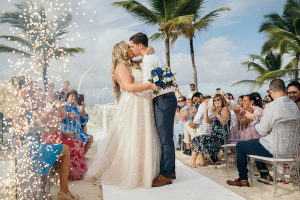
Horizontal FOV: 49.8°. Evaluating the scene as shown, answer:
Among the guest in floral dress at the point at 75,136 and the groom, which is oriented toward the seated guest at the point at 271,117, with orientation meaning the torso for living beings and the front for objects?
the guest in floral dress

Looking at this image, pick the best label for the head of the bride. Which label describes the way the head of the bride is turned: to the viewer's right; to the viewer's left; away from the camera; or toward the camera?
to the viewer's right

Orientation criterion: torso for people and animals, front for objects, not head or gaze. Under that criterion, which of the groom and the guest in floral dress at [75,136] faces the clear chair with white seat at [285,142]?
the guest in floral dress

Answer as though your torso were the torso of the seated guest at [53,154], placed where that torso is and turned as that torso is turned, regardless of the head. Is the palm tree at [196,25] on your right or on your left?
on your left

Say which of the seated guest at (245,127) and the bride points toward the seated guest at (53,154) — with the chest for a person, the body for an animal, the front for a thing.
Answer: the seated guest at (245,127)

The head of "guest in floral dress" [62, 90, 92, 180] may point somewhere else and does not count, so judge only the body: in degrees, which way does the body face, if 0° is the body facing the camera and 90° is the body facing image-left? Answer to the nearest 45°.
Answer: approximately 315°

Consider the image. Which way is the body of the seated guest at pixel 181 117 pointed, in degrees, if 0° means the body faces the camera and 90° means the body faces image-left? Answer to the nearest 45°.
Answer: approximately 45°

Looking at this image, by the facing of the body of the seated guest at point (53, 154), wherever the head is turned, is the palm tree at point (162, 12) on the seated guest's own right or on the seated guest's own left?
on the seated guest's own left

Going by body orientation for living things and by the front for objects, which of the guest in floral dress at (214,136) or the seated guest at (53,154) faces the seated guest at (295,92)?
the seated guest at (53,154)

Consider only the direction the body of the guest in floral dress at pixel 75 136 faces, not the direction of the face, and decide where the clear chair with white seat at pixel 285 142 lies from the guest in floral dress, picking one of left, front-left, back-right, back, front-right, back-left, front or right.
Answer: front

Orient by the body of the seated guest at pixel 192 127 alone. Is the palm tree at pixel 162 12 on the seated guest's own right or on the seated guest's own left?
on the seated guest's own right

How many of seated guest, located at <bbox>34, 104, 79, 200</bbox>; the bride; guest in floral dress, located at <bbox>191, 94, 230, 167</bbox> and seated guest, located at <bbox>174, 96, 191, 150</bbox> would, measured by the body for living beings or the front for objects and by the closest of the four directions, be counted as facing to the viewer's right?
2

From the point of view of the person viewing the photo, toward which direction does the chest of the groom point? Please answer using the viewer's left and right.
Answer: facing to the left of the viewer

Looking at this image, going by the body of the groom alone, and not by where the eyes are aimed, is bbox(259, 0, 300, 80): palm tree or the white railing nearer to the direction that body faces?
the white railing

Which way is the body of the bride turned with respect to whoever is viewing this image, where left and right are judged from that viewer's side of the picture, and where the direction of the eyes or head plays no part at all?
facing to the right of the viewer

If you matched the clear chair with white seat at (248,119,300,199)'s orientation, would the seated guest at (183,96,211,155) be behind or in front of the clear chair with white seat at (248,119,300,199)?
in front
